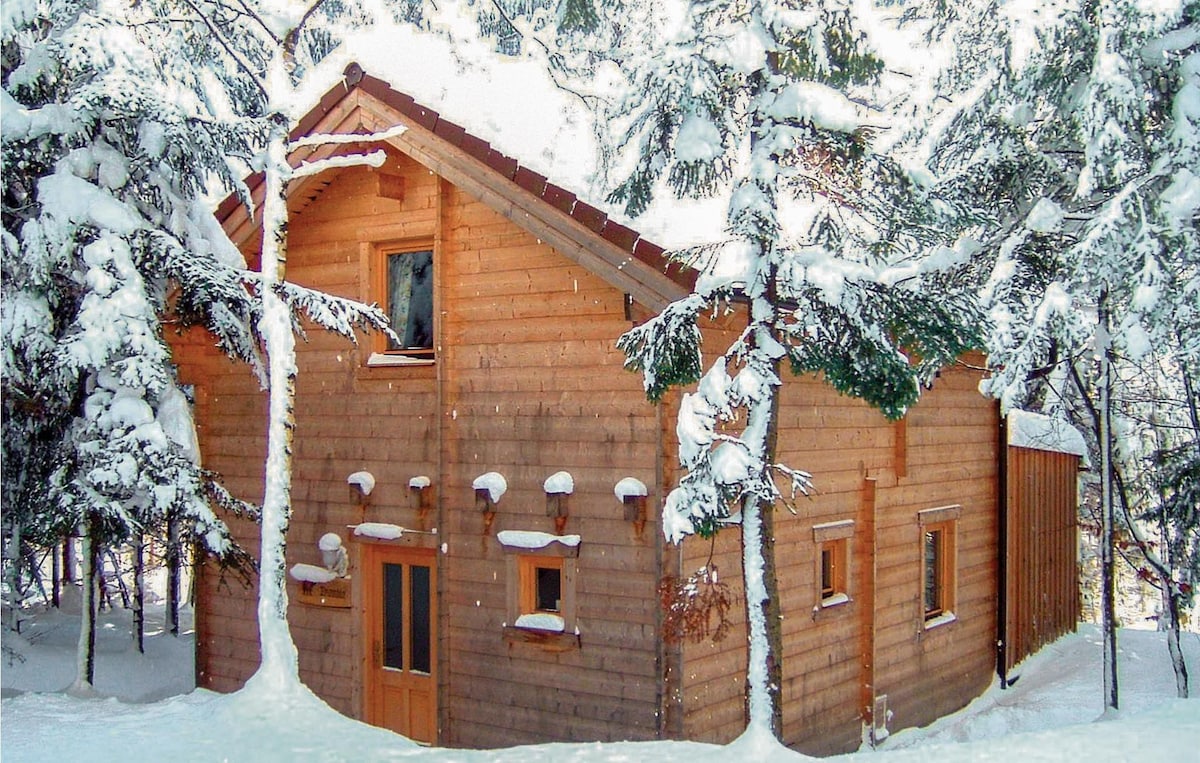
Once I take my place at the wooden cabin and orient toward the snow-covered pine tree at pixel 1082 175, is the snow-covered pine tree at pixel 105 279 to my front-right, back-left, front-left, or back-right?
back-right

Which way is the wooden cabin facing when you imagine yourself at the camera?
facing the viewer and to the left of the viewer

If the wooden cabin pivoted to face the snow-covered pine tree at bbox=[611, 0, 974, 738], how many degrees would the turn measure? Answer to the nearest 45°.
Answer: approximately 90° to its left

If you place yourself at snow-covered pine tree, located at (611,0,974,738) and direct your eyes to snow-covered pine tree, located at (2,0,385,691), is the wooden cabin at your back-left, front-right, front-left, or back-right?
front-right

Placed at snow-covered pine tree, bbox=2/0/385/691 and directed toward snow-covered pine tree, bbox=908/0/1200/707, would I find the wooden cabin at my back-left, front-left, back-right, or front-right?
front-left

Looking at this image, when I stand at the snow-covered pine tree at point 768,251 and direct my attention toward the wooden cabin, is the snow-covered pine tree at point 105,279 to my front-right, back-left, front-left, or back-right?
front-left

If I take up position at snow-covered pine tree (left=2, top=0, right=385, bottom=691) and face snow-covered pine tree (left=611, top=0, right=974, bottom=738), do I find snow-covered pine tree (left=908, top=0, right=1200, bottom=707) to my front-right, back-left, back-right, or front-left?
front-left

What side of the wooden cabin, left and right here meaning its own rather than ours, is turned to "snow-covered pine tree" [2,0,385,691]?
front
